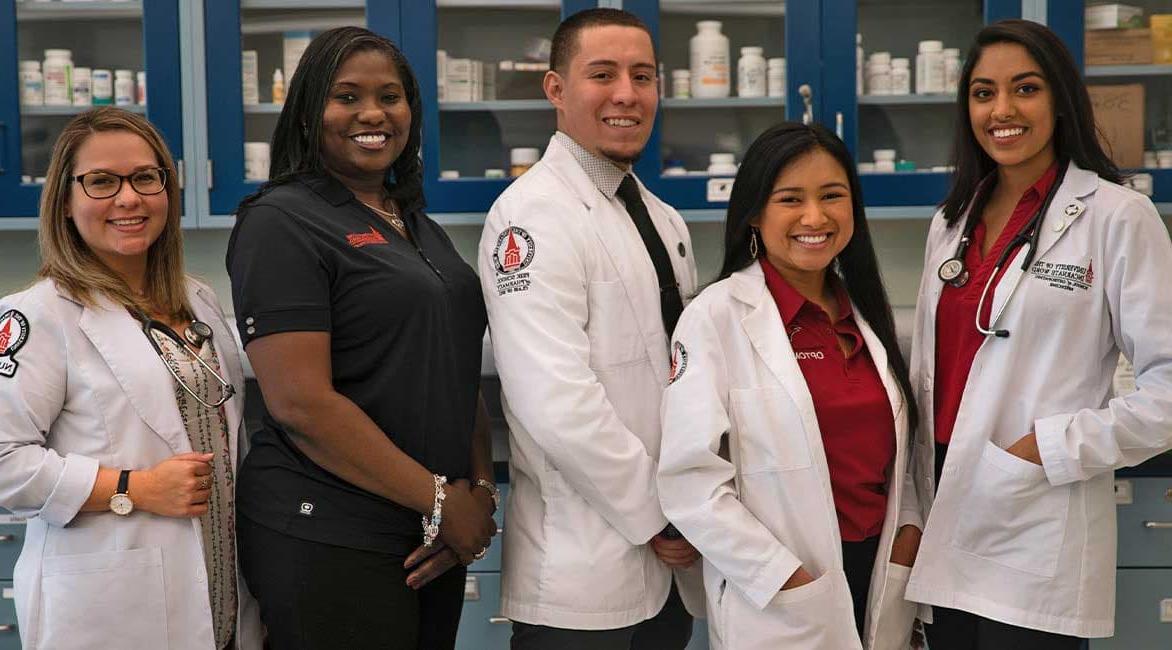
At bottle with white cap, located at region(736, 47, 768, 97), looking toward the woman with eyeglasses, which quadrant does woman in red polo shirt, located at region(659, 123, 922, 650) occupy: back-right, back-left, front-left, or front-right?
front-left

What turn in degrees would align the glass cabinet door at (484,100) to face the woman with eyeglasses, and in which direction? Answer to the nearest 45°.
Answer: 0° — it already faces them

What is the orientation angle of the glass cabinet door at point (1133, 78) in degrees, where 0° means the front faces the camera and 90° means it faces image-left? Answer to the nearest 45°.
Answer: approximately 0°

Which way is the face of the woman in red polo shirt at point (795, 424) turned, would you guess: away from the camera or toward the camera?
toward the camera

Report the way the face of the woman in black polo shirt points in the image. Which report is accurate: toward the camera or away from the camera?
toward the camera

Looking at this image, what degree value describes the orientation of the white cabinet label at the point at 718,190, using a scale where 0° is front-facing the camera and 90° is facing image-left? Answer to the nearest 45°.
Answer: approximately 0°

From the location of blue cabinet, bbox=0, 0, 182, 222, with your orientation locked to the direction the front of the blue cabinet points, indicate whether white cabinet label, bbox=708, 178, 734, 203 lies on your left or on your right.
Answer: on your left

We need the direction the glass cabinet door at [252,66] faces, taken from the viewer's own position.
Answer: facing the viewer

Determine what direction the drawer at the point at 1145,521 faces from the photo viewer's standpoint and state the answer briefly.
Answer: facing the viewer

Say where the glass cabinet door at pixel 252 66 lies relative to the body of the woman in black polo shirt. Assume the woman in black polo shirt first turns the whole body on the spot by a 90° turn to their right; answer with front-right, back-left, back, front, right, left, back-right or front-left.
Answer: back-right

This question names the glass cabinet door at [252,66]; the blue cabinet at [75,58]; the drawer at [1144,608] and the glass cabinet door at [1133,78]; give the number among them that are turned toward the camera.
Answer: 4
